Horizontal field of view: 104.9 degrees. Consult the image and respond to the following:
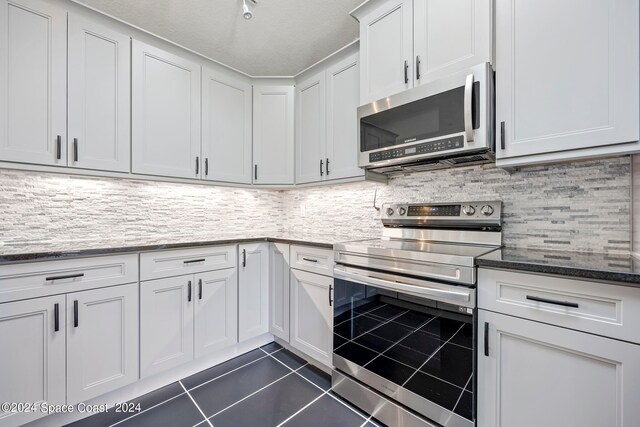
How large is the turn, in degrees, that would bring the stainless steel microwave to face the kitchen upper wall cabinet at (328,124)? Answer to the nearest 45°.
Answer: approximately 90° to its right

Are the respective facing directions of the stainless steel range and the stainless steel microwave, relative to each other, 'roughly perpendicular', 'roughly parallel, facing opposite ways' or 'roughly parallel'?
roughly parallel

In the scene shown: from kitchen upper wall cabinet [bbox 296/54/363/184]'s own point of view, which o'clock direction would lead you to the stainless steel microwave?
The stainless steel microwave is roughly at 9 o'clock from the kitchen upper wall cabinet.

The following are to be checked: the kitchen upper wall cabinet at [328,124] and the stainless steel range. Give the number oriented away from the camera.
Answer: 0

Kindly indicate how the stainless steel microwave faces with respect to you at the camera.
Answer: facing the viewer and to the left of the viewer
